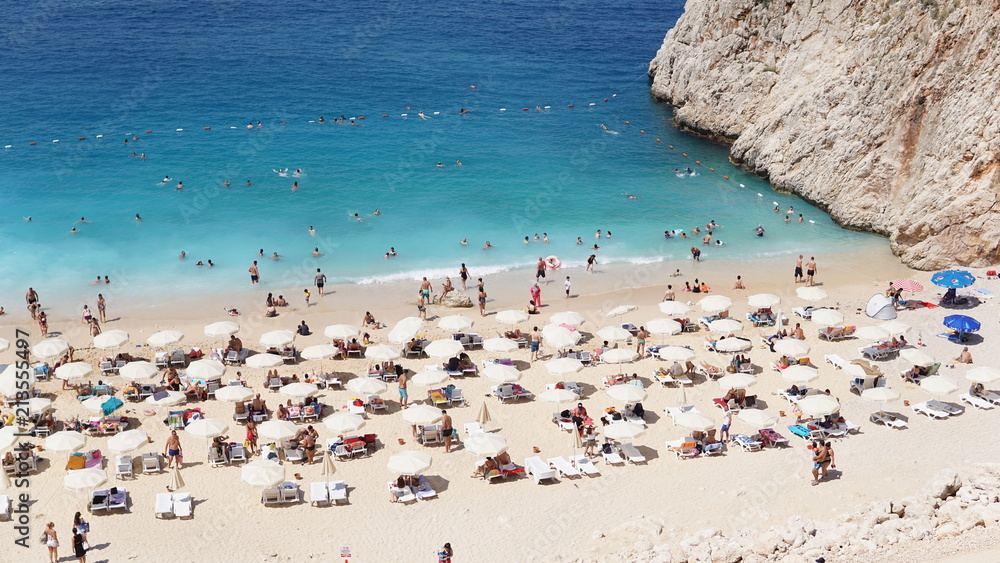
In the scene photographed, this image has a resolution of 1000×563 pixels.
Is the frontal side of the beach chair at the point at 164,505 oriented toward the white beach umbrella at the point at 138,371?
yes

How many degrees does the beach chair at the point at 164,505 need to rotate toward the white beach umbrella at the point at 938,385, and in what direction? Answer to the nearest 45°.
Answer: approximately 90° to its right

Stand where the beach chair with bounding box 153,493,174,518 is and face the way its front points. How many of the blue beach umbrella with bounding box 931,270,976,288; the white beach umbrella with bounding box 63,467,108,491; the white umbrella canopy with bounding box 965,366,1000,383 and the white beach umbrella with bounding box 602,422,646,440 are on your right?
3

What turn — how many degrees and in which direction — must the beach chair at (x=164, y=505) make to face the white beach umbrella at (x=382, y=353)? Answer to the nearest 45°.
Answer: approximately 45° to its right

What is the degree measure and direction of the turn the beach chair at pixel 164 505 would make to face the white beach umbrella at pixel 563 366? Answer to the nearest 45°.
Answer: approximately 90° to its right

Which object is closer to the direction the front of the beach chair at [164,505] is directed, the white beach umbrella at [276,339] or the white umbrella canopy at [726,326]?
the white beach umbrella

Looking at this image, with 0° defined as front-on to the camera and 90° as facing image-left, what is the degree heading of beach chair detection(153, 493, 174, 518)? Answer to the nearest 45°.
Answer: approximately 180°

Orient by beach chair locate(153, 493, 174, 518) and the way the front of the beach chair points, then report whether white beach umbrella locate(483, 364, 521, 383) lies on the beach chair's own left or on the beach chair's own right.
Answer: on the beach chair's own right

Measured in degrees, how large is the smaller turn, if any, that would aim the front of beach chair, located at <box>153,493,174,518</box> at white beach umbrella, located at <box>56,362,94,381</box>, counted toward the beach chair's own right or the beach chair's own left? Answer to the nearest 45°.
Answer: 0° — it already faces it

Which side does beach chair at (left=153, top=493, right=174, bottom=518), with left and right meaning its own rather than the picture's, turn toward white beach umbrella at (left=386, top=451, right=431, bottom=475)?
right

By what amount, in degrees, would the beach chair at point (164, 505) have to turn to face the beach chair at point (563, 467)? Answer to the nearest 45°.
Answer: approximately 90° to its right
